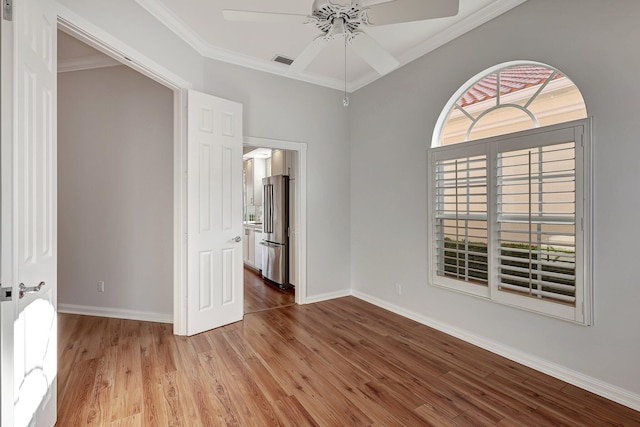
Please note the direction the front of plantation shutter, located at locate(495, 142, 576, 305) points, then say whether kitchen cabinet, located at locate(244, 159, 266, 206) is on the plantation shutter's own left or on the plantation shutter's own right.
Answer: on the plantation shutter's own right

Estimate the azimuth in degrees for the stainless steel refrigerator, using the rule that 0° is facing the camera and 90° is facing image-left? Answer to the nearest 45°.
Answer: approximately 45°

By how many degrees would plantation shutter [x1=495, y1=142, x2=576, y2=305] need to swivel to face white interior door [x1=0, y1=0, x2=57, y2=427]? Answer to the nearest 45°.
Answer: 0° — it already faces it
